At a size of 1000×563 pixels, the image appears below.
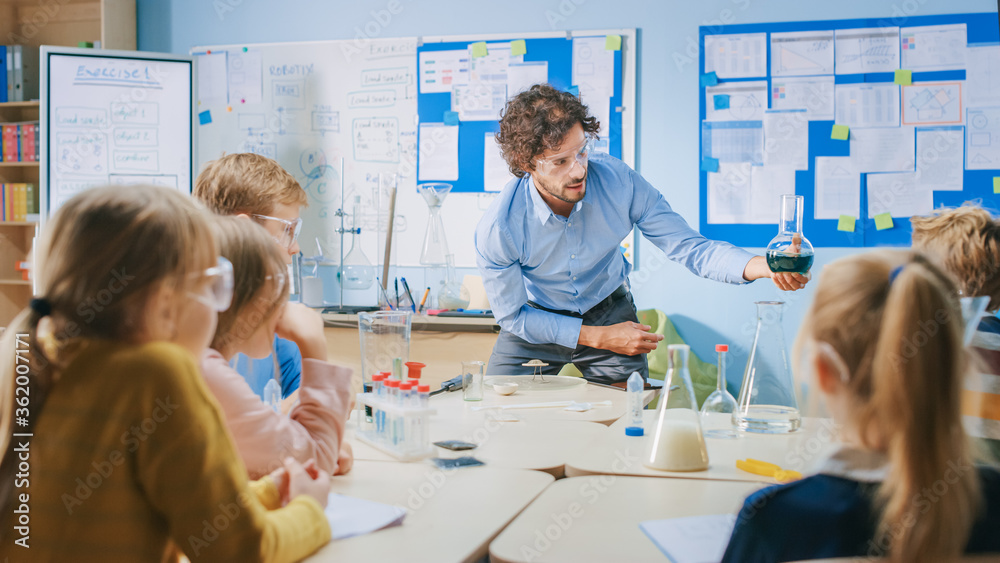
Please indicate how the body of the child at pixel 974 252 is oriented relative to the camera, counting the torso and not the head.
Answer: to the viewer's left

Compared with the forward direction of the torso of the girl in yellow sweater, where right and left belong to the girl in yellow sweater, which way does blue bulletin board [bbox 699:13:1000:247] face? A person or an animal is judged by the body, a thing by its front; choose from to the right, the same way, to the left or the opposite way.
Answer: the opposite way

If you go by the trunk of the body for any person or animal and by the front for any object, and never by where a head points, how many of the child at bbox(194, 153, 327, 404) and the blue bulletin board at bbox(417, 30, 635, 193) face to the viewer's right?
1

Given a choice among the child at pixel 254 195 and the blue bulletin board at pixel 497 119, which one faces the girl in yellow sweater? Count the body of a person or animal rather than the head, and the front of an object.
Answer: the blue bulletin board

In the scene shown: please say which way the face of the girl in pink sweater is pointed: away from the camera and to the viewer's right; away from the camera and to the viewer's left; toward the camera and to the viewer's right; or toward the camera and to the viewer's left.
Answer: away from the camera and to the viewer's right

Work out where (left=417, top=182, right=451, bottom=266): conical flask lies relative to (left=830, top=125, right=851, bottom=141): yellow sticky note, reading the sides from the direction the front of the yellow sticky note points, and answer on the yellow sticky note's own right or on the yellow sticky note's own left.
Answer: on the yellow sticky note's own right

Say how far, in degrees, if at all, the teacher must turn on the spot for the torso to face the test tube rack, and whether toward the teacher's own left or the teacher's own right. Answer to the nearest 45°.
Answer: approximately 45° to the teacher's own right

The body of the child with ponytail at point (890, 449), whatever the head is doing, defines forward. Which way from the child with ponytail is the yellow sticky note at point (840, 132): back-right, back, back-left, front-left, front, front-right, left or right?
front-right

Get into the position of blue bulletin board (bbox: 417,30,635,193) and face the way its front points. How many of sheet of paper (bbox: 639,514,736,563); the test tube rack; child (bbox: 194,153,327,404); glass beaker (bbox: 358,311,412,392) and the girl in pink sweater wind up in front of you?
5

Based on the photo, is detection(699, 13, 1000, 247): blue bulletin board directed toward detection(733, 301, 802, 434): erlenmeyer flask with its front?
yes

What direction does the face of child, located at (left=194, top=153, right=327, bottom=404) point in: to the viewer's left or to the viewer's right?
to the viewer's right

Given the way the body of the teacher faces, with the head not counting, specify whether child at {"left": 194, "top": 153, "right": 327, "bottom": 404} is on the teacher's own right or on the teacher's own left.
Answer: on the teacher's own right

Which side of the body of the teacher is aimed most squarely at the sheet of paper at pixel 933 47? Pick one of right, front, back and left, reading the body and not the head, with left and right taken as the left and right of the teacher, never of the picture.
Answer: left

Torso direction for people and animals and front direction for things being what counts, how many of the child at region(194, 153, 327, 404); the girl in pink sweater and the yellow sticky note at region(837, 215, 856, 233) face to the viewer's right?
2
